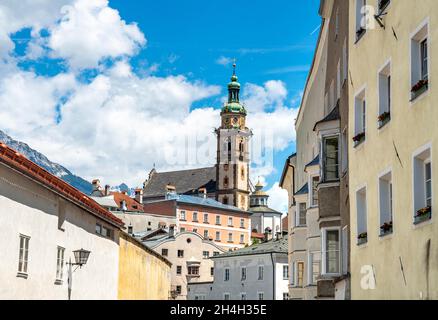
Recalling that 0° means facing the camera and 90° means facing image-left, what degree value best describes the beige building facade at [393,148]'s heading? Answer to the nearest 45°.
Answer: approximately 45°
